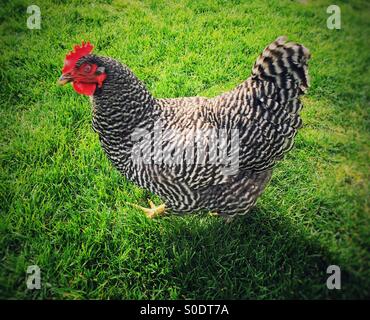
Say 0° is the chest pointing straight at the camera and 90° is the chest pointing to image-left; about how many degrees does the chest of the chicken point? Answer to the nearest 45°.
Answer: approximately 90°
